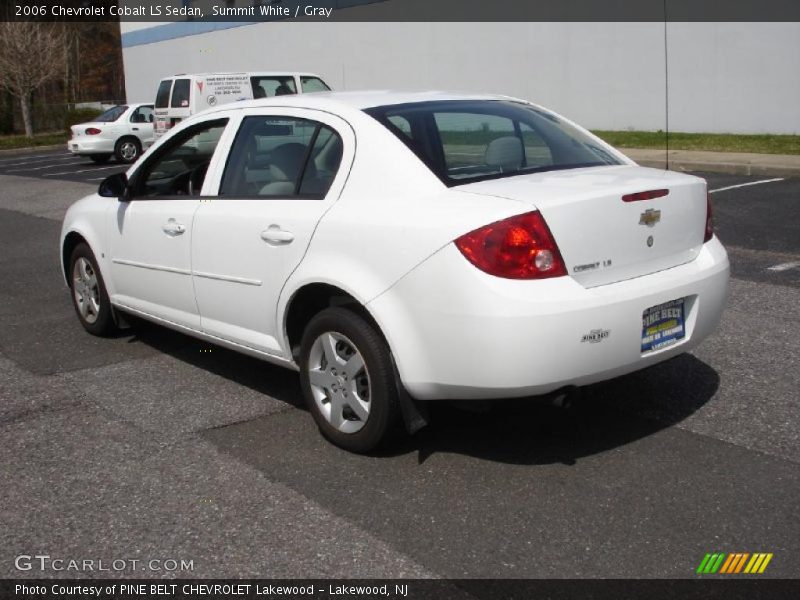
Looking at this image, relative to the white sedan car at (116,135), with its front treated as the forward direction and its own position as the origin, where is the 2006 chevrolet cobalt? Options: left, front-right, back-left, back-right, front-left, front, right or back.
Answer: back-right

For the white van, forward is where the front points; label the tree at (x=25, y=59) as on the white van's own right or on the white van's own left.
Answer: on the white van's own left

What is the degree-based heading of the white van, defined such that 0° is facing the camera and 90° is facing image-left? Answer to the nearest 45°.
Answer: approximately 225°

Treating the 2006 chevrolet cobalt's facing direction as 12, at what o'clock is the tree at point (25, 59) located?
The tree is roughly at 1 o'clock from the 2006 chevrolet cobalt.

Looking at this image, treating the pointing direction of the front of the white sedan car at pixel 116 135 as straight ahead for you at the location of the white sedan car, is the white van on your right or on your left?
on your right

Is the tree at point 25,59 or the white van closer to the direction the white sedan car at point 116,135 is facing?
the white van

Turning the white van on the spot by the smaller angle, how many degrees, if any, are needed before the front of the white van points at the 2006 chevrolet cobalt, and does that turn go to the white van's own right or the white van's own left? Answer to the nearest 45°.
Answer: approximately 135° to the white van's own right

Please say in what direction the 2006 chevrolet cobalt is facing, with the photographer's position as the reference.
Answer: facing away from the viewer and to the left of the viewer
